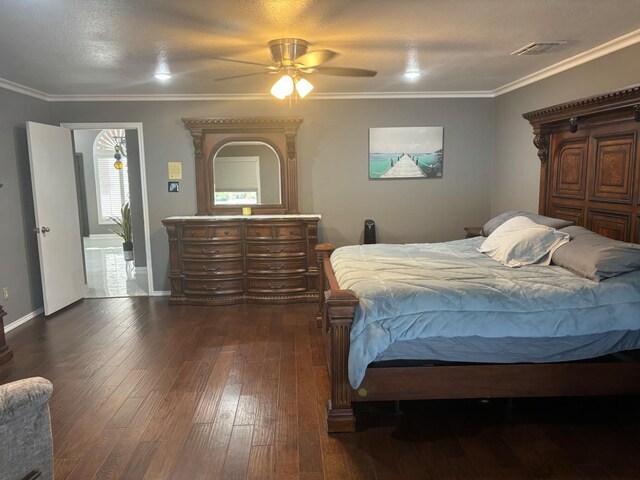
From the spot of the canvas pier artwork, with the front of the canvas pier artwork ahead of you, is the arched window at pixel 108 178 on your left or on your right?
on your right

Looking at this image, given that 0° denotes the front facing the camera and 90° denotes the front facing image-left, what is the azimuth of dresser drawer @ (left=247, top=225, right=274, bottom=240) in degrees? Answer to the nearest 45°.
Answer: approximately 0°

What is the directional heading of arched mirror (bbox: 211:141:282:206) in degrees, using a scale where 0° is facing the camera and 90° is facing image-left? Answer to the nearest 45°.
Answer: approximately 0°

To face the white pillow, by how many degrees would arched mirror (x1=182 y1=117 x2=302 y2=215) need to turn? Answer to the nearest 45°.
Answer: approximately 45° to its left

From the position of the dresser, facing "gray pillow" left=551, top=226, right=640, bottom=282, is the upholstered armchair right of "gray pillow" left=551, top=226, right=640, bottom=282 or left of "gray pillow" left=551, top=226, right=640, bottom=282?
right

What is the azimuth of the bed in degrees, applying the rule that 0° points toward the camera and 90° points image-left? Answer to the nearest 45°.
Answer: approximately 90°

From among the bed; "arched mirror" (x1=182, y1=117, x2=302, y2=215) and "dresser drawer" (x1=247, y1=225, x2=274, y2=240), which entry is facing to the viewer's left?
the bed

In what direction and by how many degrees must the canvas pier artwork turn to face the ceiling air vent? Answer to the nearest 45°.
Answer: approximately 45° to its left

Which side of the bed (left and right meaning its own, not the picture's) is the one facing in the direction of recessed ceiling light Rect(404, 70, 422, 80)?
right

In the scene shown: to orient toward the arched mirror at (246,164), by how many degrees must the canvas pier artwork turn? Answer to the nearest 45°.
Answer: approximately 90° to its right

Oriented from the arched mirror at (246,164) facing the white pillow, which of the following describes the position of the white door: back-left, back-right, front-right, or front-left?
back-right

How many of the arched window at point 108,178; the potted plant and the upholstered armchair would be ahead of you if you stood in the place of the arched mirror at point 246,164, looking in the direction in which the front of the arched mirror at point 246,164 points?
1
